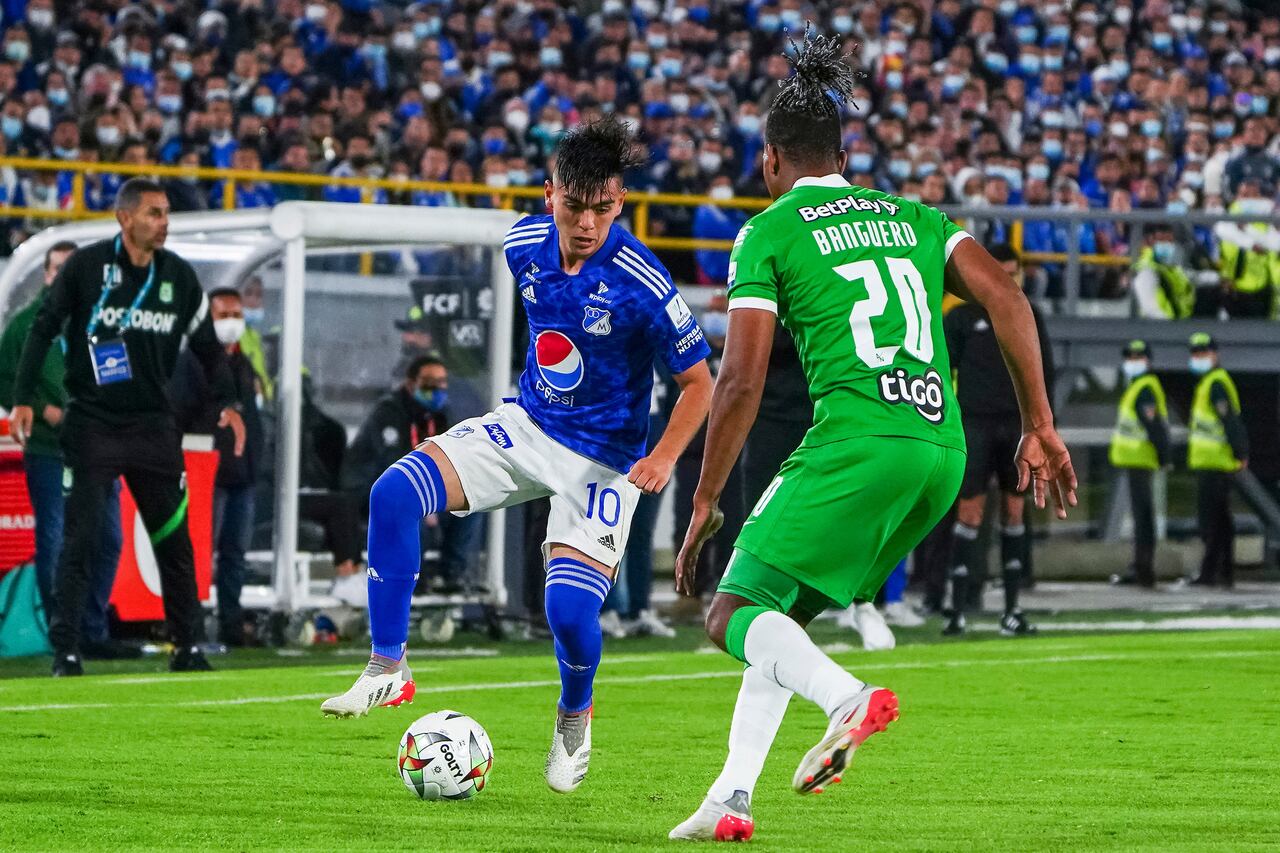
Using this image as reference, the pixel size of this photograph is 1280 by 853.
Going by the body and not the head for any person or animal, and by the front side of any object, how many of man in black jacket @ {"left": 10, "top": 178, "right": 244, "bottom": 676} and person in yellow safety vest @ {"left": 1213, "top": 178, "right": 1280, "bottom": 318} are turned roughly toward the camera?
2

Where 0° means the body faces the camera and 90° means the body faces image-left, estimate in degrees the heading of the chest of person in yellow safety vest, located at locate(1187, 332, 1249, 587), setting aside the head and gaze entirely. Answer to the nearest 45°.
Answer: approximately 45°

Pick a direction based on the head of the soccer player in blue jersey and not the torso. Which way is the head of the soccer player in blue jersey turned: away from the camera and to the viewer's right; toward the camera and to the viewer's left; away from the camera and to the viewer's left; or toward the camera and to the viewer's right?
toward the camera and to the viewer's right

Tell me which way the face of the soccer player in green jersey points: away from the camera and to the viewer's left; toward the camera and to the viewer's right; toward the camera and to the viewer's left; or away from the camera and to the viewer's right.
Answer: away from the camera and to the viewer's left

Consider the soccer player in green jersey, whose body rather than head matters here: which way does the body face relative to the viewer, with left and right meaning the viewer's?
facing away from the viewer and to the left of the viewer

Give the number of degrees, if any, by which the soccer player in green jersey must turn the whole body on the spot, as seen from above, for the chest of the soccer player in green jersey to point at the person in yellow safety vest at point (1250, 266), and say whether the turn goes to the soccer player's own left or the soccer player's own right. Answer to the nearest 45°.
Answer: approximately 45° to the soccer player's own right

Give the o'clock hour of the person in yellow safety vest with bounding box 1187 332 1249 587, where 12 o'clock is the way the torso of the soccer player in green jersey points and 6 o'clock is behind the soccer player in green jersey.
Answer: The person in yellow safety vest is roughly at 2 o'clock from the soccer player in green jersey.

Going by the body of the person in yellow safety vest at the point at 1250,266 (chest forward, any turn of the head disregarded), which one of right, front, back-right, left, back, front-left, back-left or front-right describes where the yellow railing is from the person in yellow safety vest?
front-right

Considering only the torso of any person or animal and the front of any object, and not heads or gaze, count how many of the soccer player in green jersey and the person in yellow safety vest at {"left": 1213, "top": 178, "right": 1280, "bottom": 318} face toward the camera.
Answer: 1
